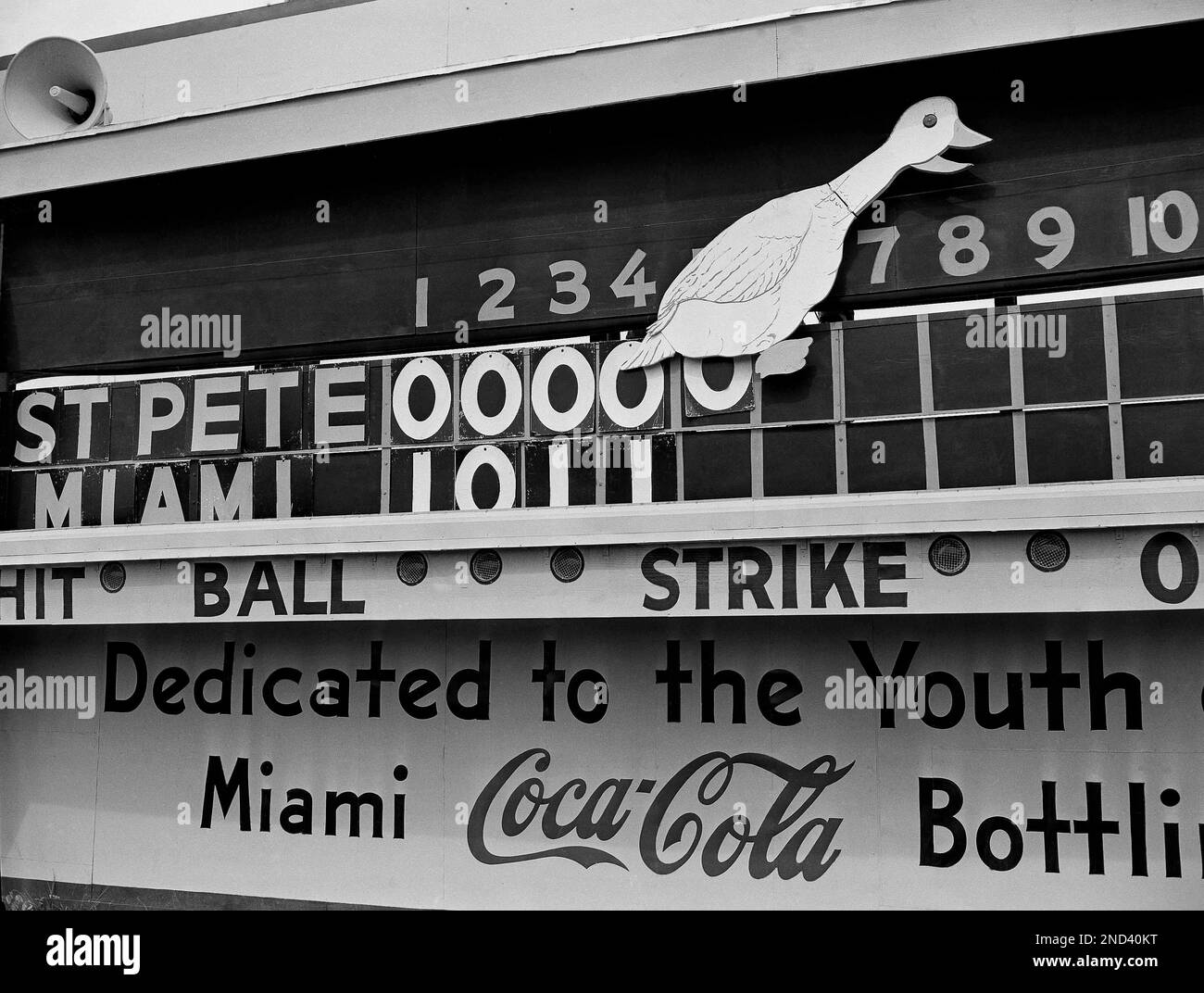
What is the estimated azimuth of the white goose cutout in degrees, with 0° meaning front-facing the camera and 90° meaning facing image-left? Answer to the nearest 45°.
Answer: approximately 270°
